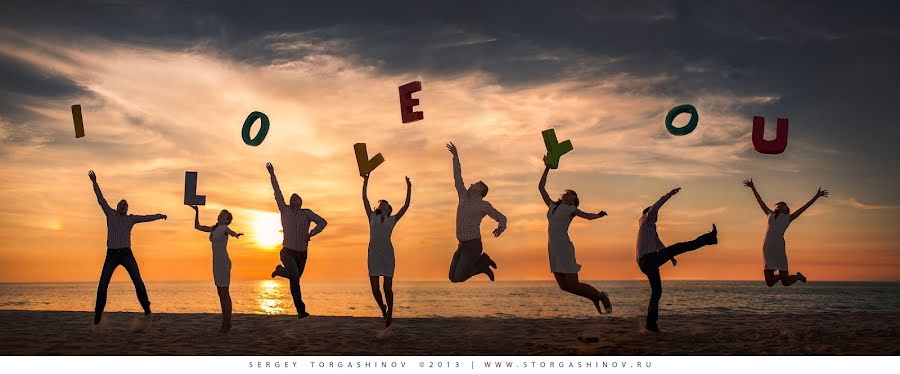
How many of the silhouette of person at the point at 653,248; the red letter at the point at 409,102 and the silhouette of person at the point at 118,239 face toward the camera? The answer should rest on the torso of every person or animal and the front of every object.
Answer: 2

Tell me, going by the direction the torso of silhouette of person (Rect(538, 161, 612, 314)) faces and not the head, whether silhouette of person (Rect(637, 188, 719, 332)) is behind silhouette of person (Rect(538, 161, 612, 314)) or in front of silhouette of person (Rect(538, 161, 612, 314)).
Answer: behind

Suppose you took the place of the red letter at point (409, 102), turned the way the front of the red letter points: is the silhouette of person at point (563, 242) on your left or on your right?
on your left

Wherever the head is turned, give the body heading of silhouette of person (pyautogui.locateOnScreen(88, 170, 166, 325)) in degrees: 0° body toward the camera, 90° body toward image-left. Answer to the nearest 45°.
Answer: approximately 0°

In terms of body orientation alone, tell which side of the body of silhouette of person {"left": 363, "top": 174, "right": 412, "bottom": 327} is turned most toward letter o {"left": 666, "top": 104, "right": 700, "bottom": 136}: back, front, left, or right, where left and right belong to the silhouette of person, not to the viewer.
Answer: left

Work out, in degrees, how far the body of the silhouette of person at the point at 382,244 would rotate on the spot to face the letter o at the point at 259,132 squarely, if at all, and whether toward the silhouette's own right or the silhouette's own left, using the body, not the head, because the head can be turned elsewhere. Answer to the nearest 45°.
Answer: approximately 135° to the silhouette's own right

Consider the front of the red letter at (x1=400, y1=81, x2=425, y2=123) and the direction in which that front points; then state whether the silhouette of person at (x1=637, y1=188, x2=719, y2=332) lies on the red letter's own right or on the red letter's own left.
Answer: on the red letter's own left

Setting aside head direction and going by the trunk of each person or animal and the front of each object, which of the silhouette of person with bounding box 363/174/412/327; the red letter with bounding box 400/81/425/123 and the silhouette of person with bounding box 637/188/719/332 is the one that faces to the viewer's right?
the silhouette of person with bounding box 637/188/719/332

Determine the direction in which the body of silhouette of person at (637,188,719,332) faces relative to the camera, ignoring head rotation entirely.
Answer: to the viewer's right

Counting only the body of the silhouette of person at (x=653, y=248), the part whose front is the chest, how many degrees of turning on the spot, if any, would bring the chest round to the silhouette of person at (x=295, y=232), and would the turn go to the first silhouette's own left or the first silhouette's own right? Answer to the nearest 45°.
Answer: approximately 180°
